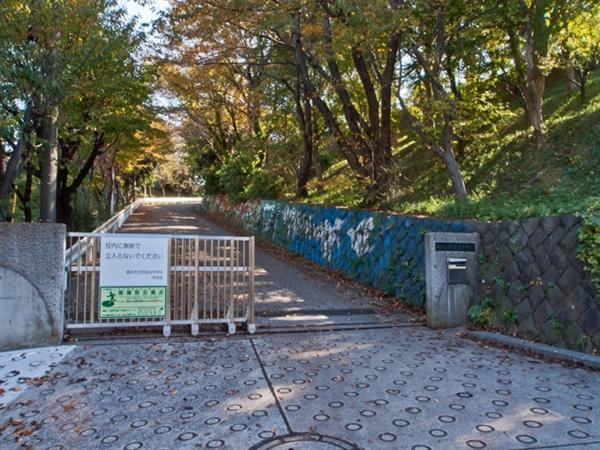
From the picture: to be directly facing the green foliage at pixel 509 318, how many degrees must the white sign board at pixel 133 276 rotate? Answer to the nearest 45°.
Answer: approximately 90° to its left

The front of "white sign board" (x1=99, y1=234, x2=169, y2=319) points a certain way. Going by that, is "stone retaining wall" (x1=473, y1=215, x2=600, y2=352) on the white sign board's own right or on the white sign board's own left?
on the white sign board's own left

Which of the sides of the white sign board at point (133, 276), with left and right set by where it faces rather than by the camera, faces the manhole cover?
front

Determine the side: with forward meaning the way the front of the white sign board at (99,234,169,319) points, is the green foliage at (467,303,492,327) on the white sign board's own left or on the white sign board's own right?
on the white sign board's own left

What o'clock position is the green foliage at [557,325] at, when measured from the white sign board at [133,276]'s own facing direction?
The green foliage is roughly at 10 o'clock from the white sign board.

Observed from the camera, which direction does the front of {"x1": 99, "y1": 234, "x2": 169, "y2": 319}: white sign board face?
facing the viewer

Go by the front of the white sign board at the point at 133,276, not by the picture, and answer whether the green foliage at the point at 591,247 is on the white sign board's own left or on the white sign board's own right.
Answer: on the white sign board's own left

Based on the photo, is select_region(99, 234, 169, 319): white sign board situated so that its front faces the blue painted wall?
no

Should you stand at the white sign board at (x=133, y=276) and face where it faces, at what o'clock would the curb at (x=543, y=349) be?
The curb is roughly at 10 o'clock from the white sign board.

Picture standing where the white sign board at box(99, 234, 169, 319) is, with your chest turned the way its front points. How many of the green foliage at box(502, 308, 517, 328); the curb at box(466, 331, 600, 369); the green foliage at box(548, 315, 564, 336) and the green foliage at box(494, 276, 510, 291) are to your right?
0
